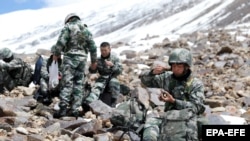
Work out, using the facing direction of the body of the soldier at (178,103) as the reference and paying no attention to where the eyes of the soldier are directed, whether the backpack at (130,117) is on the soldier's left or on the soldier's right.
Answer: on the soldier's right

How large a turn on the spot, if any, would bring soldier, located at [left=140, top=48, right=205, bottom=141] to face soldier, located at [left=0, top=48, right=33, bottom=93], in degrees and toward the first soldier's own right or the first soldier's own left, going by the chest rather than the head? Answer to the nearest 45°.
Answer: approximately 90° to the first soldier's own right

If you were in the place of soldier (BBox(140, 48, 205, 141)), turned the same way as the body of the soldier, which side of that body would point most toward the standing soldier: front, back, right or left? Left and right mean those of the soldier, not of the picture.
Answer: right

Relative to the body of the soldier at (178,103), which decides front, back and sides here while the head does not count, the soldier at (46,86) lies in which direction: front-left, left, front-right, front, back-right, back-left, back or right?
right

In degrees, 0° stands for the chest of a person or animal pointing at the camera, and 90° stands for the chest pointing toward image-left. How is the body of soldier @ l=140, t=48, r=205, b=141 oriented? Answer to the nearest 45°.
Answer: approximately 45°

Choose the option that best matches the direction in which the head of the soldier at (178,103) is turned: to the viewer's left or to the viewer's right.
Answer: to the viewer's left
